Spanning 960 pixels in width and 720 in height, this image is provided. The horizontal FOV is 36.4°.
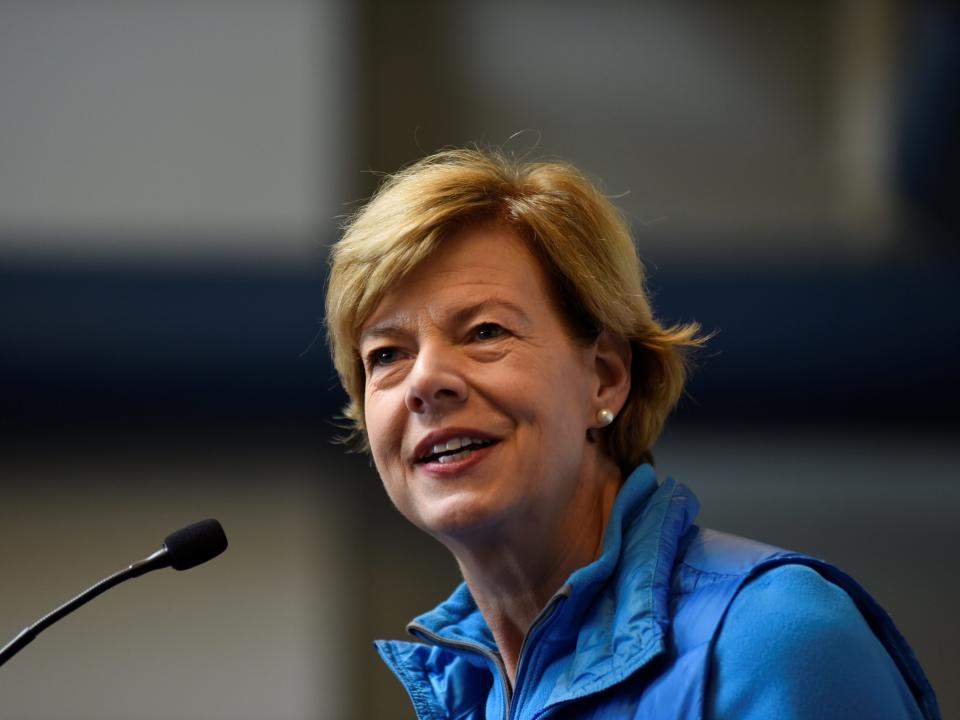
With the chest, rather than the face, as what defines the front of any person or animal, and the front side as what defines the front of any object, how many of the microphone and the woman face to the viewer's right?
1

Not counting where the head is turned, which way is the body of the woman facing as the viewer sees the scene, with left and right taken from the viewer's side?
facing the viewer and to the left of the viewer

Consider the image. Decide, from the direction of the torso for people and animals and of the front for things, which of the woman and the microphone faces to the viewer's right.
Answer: the microphone

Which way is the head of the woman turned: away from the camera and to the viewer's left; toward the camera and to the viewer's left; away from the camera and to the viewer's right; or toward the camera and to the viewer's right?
toward the camera and to the viewer's left

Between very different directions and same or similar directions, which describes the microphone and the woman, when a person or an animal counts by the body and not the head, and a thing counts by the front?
very different directions

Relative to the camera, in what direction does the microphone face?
facing to the right of the viewer
